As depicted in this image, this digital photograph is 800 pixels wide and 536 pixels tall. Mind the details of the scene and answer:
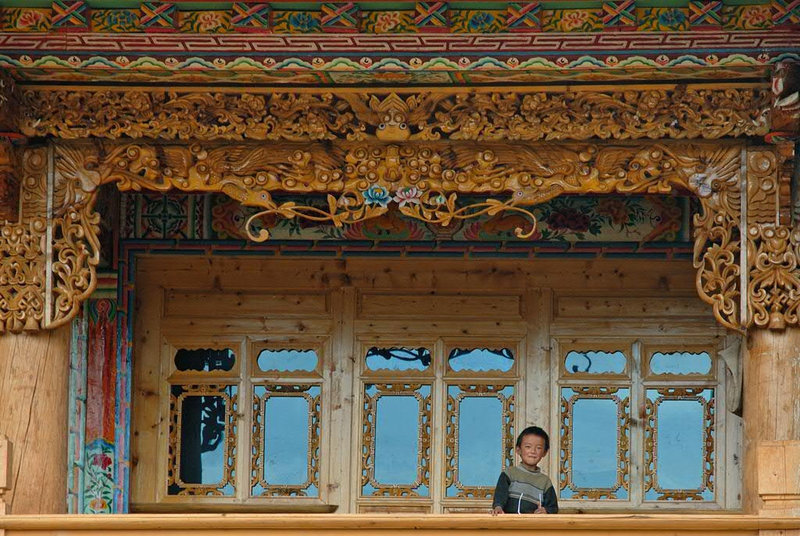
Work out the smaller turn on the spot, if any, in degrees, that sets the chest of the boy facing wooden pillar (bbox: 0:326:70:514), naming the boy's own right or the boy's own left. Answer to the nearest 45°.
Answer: approximately 90° to the boy's own right

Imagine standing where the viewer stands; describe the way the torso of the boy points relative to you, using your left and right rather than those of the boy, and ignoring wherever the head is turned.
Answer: facing the viewer
